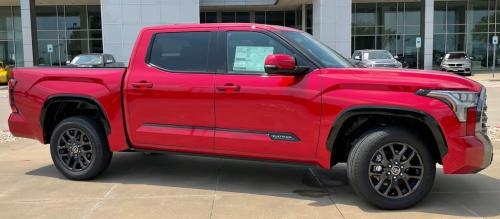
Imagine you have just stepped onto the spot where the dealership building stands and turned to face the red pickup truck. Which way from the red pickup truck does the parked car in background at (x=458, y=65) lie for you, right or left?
left

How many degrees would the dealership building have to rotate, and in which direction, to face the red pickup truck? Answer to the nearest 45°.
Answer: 0° — it already faces it

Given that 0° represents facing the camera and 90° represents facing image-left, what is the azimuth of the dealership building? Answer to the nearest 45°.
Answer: approximately 0°

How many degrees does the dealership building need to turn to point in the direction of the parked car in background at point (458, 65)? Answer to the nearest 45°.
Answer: approximately 45° to its left

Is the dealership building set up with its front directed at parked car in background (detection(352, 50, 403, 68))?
yes
